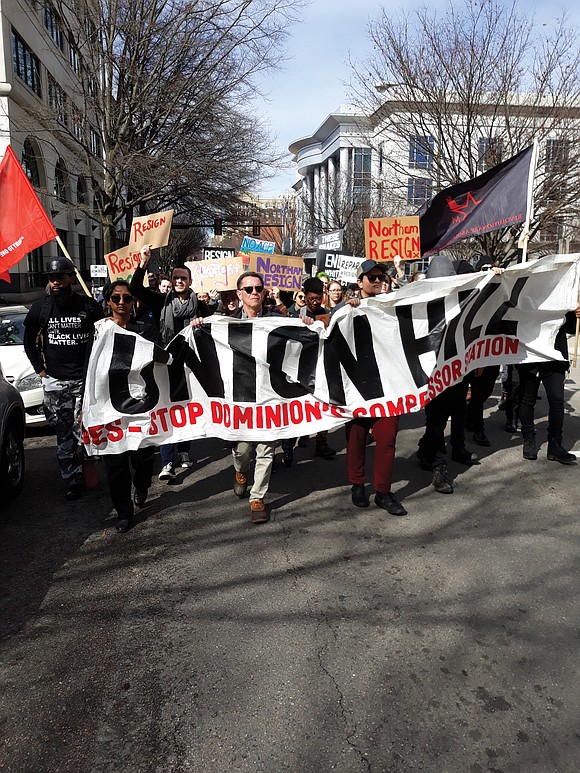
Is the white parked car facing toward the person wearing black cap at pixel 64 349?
yes

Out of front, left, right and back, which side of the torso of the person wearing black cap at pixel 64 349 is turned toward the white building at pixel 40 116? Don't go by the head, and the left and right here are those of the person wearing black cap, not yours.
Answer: back

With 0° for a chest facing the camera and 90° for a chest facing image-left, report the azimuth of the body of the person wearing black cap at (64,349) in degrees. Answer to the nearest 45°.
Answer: approximately 0°

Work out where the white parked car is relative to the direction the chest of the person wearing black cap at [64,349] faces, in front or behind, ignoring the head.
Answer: behind

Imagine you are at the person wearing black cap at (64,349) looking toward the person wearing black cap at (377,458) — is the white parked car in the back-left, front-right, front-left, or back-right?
back-left

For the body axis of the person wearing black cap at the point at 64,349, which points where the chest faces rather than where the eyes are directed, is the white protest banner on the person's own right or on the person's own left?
on the person's own left

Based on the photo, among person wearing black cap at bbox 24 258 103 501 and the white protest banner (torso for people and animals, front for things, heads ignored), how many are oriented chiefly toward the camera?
2

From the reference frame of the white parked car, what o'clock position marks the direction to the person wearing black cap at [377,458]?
The person wearing black cap is roughly at 11 o'clock from the white parked car.

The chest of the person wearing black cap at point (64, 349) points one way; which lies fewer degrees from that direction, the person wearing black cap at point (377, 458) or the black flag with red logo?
the person wearing black cap
